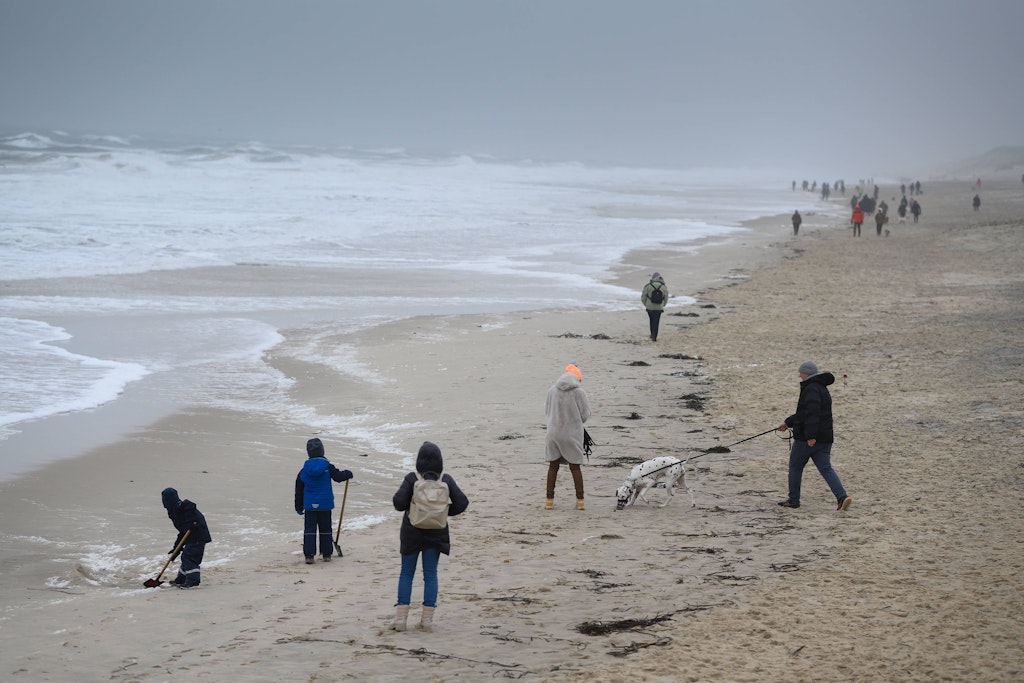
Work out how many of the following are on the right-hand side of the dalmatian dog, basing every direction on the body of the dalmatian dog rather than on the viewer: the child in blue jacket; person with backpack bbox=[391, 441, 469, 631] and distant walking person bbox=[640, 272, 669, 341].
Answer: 1

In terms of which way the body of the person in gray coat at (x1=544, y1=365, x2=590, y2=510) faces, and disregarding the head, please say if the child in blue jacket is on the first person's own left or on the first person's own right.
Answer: on the first person's own left

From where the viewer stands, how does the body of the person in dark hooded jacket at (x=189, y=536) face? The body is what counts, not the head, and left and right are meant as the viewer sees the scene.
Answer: facing to the left of the viewer

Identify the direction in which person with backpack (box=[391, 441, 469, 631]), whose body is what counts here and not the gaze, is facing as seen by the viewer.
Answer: away from the camera

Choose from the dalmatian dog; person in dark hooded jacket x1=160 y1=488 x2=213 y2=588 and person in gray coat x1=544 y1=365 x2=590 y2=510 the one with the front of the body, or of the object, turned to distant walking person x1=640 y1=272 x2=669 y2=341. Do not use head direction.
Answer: the person in gray coat

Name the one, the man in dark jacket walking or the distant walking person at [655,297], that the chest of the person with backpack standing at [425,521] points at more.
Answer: the distant walking person

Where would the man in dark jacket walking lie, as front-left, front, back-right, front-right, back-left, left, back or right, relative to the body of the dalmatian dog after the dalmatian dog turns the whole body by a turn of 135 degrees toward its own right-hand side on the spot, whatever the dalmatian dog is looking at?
front-right

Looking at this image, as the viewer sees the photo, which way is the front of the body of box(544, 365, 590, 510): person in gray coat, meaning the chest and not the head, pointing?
away from the camera

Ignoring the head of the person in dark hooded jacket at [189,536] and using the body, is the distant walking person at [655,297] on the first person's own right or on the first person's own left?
on the first person's own right

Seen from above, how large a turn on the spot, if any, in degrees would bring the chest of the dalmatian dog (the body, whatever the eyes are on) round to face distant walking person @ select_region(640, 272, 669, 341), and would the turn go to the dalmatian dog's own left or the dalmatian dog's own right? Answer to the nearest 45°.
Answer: approximately 90° to the dalmatian dog's own right

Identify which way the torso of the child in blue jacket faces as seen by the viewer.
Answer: away from the camera

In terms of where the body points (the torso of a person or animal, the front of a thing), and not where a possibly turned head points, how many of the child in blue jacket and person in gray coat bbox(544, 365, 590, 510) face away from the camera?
2

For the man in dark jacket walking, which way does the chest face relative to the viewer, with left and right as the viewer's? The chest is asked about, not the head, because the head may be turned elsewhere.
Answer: facing to the left of the viewer

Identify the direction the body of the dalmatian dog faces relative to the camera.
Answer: to the viewer's left

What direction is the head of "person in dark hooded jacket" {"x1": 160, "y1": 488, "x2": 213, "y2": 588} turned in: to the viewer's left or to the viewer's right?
to the viewer's left

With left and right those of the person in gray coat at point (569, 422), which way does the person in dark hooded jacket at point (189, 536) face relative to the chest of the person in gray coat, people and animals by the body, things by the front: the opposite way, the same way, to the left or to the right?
to the left

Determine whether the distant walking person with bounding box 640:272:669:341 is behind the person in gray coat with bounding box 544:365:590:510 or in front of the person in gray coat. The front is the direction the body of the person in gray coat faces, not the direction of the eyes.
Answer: in front

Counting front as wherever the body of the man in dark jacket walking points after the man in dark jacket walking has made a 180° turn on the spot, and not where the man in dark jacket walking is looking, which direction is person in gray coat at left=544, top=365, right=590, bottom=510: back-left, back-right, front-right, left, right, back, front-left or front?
back
